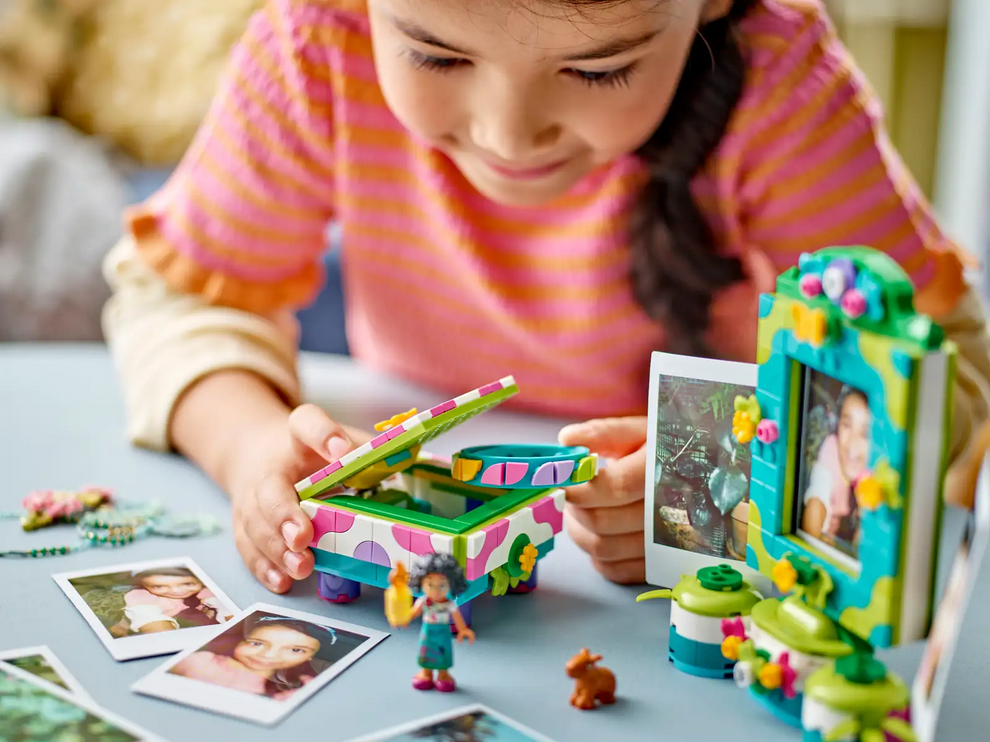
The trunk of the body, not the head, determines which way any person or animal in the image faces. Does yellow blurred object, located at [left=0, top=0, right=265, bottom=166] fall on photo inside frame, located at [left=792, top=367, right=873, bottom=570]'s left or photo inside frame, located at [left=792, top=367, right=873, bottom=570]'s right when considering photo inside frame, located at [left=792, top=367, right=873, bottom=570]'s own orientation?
on its right

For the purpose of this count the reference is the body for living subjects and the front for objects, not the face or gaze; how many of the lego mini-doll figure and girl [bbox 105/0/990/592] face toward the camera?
2

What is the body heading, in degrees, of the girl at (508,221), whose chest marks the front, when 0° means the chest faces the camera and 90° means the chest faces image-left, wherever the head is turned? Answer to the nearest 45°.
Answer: approximately 0°
